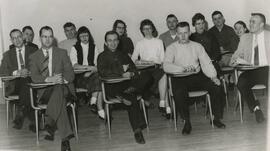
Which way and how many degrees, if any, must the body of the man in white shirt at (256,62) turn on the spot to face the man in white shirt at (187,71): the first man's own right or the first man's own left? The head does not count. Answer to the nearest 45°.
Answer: approximately 45° to the first man's own right

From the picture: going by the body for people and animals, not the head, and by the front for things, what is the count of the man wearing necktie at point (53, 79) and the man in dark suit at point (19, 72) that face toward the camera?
2

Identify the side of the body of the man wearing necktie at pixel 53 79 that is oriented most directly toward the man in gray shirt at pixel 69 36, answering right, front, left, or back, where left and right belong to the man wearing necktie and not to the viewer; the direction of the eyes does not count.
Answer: back

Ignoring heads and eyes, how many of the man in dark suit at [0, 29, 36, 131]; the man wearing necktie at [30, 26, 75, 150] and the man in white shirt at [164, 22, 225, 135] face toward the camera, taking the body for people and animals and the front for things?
3

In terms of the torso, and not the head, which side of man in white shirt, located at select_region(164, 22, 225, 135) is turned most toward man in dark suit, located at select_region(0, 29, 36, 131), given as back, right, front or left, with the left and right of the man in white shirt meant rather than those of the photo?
right

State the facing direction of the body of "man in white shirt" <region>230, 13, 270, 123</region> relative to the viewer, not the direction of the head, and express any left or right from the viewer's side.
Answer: facing the viewer and to the left of the viewer

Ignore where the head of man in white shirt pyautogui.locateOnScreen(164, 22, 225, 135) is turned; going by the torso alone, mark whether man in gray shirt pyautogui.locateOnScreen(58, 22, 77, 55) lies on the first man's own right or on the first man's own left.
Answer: on the first man's own right

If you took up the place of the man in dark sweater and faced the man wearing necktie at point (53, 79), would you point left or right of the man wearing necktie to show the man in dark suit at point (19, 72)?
right

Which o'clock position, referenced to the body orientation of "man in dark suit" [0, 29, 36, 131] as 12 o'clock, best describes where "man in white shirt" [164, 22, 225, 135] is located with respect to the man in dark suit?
The man in white shirt is roughly at 10 o'clock from the man in dark suit.

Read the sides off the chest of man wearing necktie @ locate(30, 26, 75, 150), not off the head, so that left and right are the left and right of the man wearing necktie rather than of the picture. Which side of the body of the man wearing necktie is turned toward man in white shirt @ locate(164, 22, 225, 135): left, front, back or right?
left
